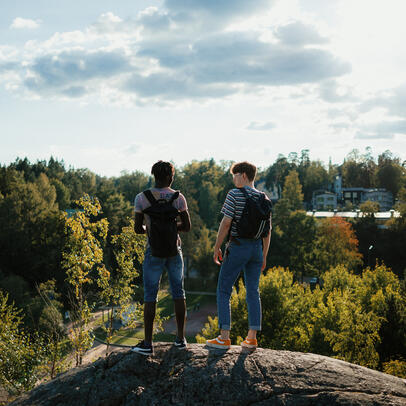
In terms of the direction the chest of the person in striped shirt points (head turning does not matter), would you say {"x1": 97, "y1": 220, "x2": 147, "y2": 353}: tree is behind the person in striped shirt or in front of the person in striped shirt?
in front

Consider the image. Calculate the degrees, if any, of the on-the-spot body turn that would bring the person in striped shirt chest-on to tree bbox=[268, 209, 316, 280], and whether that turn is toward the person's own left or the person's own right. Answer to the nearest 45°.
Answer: approximately 45° to the person's own right

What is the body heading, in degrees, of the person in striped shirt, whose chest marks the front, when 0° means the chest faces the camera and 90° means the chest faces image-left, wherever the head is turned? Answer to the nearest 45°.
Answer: approximately 135°

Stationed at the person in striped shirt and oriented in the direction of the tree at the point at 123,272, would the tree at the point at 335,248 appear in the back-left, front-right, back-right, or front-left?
front-right

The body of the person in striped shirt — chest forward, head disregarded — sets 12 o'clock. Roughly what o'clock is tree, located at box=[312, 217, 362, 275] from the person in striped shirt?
The tree is roughly at 2 o'clock from the person in striped shirt.
